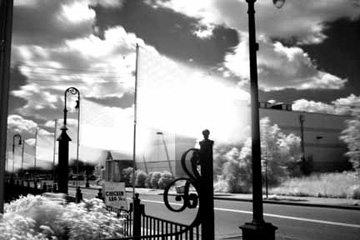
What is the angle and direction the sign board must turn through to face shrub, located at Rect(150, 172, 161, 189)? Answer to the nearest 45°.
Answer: approximately 180°

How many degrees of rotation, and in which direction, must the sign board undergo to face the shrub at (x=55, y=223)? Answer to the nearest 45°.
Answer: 0° — it already faces it

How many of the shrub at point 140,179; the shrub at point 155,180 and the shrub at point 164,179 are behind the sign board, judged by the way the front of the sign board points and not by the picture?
3

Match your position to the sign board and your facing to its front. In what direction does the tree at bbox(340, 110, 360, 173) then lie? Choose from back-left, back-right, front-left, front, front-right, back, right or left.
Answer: back-left

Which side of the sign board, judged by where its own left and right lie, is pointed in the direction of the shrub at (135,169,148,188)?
back

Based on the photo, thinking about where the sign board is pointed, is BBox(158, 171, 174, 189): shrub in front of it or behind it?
behind

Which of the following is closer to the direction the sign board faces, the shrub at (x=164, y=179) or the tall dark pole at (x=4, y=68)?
the tall dark pole

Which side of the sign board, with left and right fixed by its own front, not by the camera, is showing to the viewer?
front

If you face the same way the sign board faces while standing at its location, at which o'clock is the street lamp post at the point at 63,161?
The street lamp post is roughly at 5 o'clock from the sign board.
